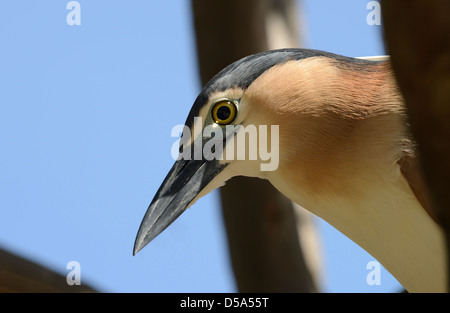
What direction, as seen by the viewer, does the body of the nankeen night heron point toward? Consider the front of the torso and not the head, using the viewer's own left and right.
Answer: facing to the left of the viewer

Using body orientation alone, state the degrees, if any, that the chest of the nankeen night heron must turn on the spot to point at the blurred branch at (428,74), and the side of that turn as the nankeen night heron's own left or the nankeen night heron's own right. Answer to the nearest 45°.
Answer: approximately 90° to the nankeen night heron's own left

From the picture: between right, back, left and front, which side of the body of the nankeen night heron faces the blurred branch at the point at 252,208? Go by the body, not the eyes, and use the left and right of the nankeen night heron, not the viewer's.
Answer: right
